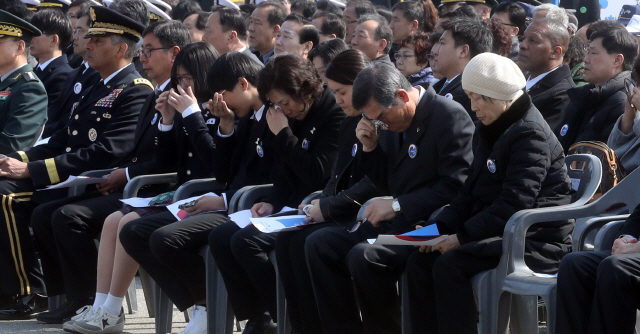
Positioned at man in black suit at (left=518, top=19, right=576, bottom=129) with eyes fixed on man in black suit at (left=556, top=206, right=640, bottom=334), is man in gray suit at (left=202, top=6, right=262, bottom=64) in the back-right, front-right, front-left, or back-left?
back-right

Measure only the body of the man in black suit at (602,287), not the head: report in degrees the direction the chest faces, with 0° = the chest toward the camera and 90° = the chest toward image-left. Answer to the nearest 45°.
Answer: approximately 45°

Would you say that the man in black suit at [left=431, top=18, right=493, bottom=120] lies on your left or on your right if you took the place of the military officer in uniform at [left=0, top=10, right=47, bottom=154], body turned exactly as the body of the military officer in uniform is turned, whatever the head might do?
on your left

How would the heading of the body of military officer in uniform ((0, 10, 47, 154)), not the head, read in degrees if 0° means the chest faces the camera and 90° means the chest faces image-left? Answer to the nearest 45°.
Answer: approximately 45°

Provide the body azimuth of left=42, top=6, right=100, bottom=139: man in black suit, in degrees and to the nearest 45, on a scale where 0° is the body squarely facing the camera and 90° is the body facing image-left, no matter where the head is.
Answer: approximately 45°

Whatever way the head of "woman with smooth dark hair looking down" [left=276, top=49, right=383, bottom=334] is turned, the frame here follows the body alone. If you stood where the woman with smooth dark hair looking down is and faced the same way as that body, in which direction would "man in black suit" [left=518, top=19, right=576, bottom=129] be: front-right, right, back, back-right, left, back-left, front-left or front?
back

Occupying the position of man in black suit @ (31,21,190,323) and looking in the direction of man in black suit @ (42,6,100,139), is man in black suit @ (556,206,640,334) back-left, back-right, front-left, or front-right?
back-right

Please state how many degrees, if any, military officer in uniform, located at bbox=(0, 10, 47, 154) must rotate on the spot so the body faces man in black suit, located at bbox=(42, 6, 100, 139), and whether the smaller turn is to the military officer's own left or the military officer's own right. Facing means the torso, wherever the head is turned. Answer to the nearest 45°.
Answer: approximately 180°

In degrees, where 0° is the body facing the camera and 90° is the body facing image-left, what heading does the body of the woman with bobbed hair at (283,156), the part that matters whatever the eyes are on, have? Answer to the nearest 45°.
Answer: approximately 45°

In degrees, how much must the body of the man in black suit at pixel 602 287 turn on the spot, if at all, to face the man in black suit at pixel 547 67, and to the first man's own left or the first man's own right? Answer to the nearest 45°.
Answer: approximately 135° to the first man's own right

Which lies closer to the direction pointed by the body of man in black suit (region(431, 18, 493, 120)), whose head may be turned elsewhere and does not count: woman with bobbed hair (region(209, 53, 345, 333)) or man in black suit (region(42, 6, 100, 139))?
the woman with bobbed hair
